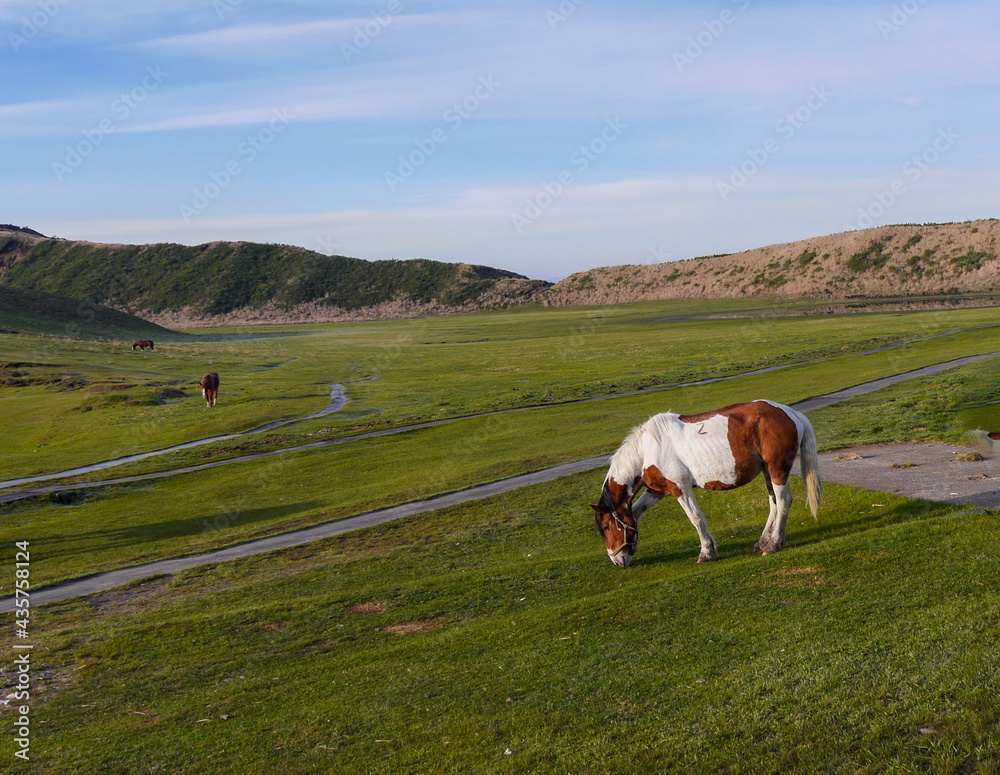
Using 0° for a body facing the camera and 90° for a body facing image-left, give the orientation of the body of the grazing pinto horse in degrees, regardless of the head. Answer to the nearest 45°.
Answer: approximately 90°
